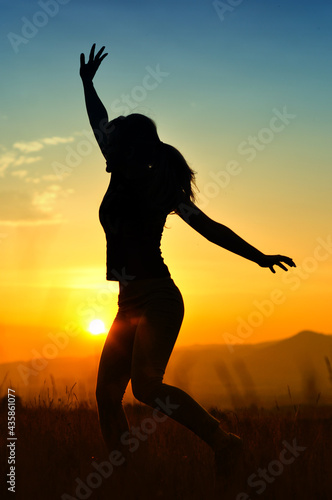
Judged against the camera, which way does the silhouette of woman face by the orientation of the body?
to the viewer's left
